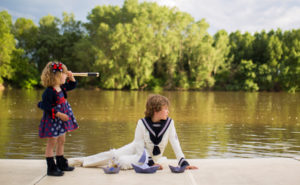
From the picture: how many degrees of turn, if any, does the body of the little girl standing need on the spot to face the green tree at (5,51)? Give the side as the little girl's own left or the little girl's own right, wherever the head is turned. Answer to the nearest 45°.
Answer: approximately 135° to the little girl's own left

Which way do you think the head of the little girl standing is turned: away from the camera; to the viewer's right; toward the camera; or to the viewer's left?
to the viewer's right

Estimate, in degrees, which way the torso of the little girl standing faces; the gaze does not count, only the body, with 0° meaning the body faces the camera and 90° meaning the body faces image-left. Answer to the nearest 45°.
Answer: approximately 315°
